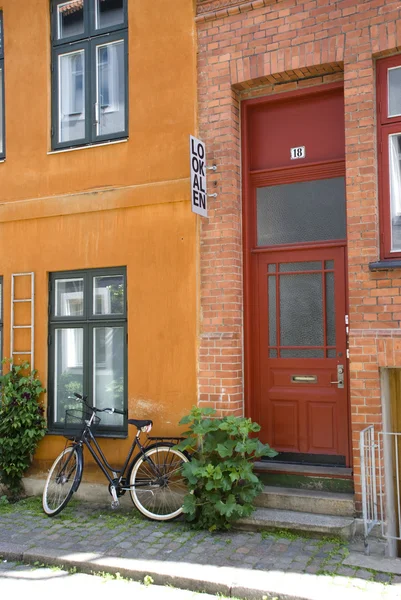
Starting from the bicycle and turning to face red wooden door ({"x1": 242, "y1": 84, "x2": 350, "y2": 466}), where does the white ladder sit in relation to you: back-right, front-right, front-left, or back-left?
back-left

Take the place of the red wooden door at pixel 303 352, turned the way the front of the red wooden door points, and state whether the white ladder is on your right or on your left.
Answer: on your right

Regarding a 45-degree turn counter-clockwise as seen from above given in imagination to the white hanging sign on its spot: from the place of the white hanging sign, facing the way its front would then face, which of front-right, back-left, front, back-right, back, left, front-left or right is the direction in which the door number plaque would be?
front

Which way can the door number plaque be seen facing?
toward the camera

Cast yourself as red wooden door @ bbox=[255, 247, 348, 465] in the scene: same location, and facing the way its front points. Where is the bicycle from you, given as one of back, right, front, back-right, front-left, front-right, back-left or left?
right

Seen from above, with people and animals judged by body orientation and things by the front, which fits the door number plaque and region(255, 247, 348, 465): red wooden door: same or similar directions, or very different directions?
same or similar directions

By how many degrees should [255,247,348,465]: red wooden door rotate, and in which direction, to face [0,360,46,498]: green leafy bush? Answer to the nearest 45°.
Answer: approximately 90° to its right

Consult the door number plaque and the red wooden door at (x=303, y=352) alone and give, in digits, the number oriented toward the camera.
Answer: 2

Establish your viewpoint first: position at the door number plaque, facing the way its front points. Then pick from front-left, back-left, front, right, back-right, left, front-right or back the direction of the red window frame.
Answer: front-left
